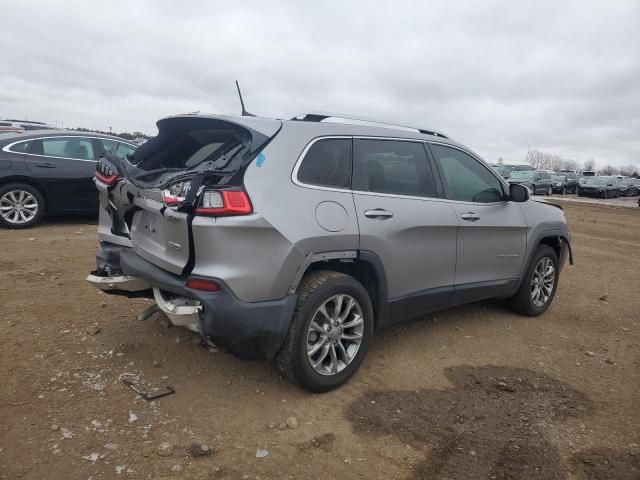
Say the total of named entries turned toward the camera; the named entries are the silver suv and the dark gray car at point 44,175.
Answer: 0

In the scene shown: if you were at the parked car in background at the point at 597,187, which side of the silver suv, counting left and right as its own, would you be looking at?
front

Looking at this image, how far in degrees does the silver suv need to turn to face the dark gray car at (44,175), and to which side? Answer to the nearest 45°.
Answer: approximately 90° to its left

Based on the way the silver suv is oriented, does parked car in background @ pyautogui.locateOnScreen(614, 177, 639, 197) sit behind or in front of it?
in front

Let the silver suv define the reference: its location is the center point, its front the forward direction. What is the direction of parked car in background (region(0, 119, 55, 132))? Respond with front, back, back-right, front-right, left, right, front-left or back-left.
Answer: left

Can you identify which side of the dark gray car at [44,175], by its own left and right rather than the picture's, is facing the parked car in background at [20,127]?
left

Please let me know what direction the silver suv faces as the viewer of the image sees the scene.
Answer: facing away from the viewer and to the right of the viewer
